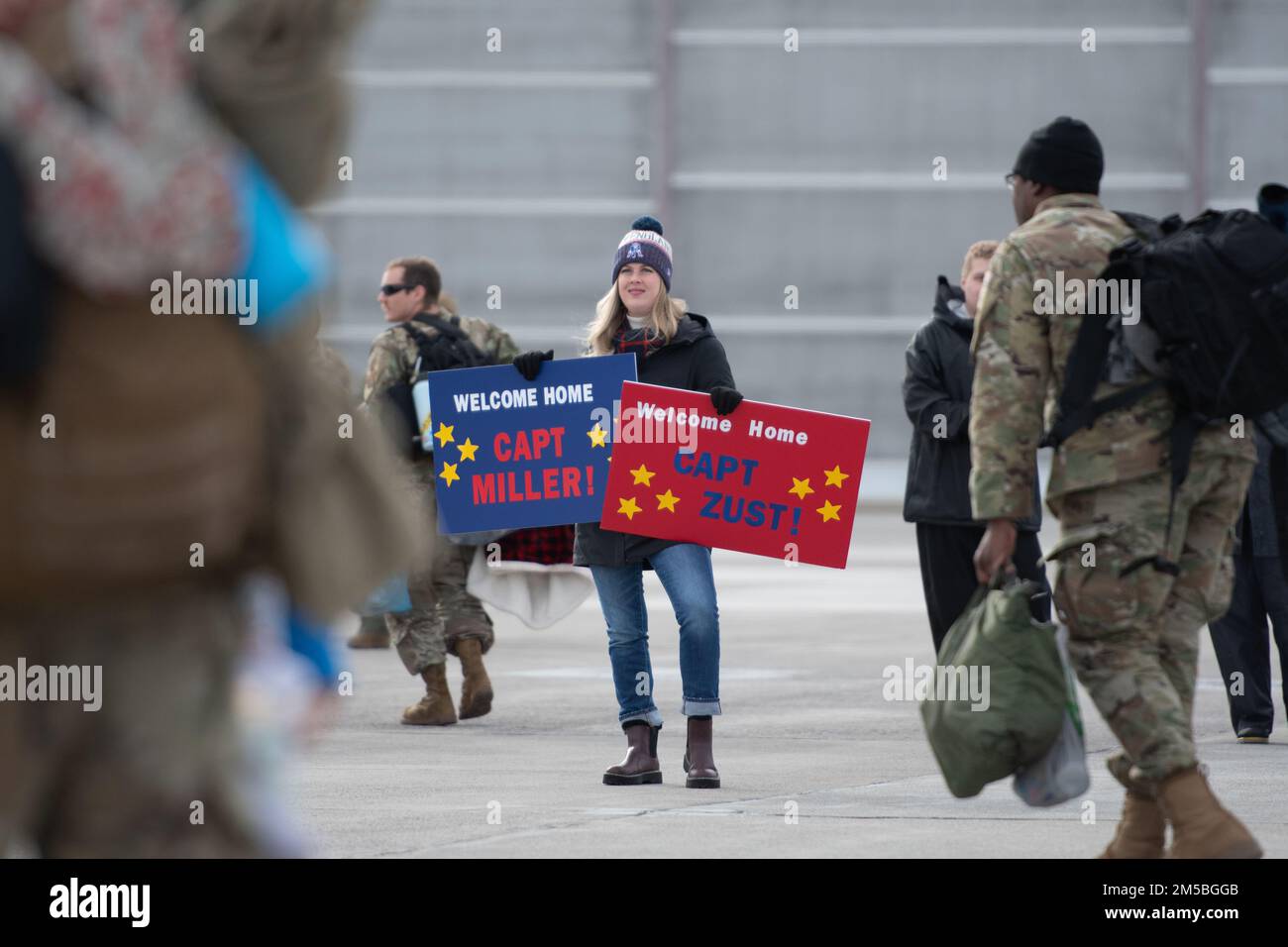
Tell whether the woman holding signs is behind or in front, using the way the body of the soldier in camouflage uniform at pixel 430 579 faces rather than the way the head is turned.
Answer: behind

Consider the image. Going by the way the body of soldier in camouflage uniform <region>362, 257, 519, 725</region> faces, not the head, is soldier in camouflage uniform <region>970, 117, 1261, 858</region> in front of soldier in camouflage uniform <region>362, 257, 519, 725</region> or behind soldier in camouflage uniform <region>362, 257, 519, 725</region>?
behind

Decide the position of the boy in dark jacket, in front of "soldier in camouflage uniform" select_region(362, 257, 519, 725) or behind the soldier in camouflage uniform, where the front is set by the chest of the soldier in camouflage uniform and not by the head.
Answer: behind

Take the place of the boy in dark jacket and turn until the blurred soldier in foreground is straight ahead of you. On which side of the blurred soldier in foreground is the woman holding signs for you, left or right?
right
